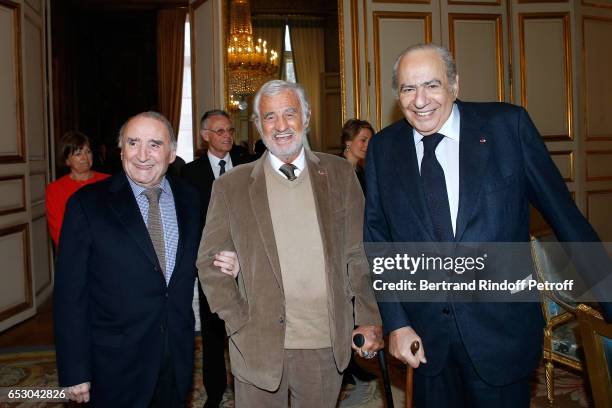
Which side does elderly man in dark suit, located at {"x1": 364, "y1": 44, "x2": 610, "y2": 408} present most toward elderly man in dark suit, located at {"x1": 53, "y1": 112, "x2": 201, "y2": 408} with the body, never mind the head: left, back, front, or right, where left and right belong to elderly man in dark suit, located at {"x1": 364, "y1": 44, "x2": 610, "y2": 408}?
right

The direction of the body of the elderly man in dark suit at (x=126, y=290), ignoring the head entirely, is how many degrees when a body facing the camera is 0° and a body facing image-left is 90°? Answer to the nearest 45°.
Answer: approximately 315°

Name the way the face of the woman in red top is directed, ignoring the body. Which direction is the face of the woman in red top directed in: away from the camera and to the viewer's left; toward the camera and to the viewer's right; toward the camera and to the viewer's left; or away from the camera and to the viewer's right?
toward the camera and to the viewer's right

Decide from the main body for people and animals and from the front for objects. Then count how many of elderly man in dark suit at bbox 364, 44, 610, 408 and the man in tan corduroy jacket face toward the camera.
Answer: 2

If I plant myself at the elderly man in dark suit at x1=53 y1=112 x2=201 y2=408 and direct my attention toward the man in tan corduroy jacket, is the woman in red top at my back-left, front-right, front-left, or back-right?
back-left
